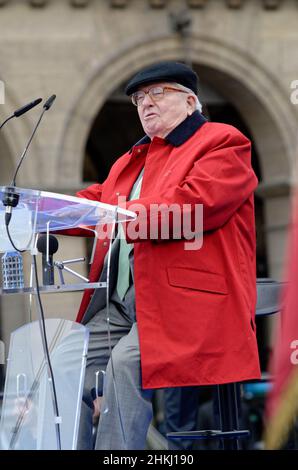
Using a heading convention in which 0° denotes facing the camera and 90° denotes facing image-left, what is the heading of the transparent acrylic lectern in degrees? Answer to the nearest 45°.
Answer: approximately 45°

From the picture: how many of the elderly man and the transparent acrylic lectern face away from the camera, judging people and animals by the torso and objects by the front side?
0

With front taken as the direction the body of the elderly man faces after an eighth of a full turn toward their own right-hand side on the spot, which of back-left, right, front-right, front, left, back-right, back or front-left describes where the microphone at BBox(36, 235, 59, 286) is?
front

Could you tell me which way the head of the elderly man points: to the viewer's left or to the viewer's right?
to the viewer's left

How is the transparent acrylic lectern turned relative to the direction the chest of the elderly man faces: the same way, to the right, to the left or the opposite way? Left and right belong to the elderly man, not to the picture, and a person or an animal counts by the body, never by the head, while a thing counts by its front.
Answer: the same way
